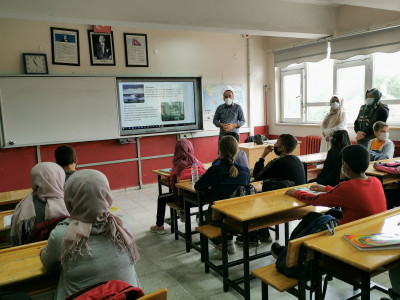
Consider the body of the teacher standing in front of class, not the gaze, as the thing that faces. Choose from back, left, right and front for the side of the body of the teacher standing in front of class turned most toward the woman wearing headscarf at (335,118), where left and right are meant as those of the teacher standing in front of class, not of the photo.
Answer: left

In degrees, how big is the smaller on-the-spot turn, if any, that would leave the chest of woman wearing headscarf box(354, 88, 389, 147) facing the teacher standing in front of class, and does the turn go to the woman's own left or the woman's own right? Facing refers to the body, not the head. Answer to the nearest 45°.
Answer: approximately 45° to the woman's own right

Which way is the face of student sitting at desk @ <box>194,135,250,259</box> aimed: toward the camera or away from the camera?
away from the camera

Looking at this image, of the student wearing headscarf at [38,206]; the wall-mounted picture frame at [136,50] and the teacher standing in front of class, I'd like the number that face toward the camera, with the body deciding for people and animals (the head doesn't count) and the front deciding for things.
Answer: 2

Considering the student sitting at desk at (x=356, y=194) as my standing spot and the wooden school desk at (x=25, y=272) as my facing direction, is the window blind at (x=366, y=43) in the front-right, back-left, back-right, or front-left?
back-right

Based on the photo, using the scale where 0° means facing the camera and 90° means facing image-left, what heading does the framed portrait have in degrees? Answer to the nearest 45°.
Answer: approximately 0°

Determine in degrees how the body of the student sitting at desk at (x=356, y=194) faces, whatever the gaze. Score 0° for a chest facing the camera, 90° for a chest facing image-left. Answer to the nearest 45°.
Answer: approximately 135°

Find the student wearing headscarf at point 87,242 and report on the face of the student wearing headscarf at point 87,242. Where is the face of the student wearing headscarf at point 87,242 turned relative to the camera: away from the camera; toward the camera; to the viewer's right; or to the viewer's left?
away from the camera

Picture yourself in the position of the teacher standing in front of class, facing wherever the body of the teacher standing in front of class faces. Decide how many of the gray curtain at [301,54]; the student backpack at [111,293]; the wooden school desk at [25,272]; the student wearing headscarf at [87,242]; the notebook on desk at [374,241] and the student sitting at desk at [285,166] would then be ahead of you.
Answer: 5
